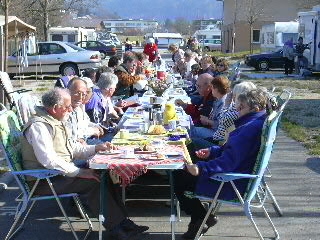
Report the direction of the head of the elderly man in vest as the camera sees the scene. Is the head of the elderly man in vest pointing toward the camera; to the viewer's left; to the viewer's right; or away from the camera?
to the viewer's right

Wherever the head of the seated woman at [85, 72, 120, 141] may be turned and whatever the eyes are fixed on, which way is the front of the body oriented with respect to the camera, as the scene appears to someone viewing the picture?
to the viewer's right

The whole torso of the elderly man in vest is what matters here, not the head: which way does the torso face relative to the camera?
to the viewer's right

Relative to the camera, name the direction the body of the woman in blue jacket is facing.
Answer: to the viewer's left

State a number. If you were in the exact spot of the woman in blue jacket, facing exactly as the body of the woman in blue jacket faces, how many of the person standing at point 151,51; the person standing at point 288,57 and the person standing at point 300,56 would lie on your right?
3

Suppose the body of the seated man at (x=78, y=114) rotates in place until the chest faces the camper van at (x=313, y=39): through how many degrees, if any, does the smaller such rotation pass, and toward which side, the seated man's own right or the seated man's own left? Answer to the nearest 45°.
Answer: approximately 90° to the seated man's own left

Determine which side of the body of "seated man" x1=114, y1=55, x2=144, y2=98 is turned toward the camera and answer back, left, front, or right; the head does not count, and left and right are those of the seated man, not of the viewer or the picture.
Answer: right

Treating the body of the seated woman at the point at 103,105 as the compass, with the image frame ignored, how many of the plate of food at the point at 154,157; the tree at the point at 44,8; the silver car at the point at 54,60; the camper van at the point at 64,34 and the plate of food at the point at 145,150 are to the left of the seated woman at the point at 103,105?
3

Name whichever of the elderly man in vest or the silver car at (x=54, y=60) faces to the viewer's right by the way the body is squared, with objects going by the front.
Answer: the elderly man in vest

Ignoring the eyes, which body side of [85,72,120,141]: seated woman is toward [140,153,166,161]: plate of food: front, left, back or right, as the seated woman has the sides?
right

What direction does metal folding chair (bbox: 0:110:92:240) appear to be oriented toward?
to the viewer's right

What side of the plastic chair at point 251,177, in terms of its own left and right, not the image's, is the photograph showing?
left

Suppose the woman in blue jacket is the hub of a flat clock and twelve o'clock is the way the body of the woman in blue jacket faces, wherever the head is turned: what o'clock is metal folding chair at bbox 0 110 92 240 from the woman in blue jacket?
The metal folding chair is roughly at 12 o'clock from the woman in blue jacket.

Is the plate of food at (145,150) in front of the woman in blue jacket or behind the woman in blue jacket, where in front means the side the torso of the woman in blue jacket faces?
in front

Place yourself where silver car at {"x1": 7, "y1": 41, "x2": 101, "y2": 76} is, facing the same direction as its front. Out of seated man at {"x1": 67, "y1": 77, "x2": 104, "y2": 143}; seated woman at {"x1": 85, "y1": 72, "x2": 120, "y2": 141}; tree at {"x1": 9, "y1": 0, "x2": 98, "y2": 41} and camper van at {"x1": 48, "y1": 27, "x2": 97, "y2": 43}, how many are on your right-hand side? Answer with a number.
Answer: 2
